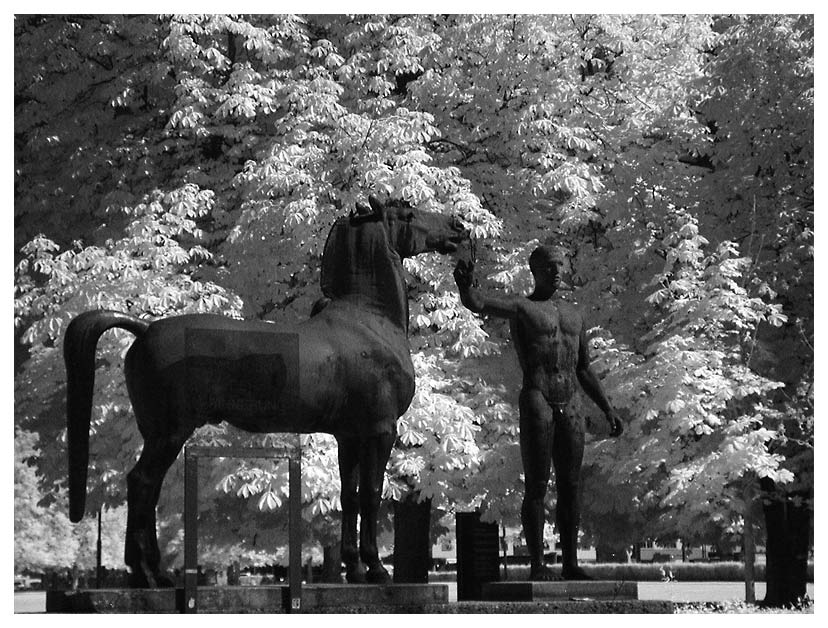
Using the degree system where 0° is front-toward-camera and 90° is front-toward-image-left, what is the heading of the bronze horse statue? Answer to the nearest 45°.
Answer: approximately 270°

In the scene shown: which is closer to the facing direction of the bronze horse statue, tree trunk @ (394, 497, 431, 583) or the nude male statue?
the nude male statue

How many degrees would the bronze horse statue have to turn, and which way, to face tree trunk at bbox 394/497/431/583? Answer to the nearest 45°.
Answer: approximately 90° to its left
